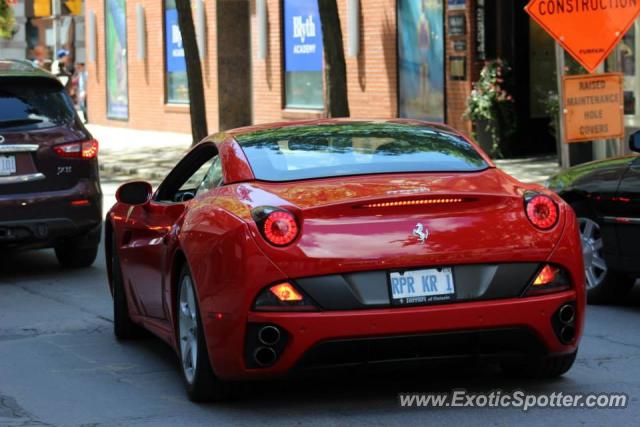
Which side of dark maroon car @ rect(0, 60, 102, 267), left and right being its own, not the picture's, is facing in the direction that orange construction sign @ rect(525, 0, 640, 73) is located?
right

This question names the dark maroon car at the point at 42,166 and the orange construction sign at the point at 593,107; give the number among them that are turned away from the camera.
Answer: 1

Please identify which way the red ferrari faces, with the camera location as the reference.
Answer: facing away from the viewer and to the left of the viewer

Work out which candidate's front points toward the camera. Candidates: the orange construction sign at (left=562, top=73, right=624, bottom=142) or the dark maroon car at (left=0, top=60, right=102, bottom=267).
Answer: the orange construction sign

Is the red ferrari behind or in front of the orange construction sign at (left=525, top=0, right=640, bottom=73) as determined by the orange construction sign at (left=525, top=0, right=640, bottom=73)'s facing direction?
in front

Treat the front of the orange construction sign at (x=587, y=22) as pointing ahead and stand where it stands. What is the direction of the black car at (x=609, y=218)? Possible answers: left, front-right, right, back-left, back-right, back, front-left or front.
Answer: front

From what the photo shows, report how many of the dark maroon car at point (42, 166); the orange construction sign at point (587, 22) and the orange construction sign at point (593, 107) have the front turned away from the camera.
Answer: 1

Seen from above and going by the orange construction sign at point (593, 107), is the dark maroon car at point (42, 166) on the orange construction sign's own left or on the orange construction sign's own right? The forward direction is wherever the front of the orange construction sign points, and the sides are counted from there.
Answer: on the orange construction sign's own right

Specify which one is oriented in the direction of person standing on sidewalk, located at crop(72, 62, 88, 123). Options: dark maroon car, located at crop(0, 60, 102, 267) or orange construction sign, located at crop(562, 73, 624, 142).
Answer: the dark maroon car

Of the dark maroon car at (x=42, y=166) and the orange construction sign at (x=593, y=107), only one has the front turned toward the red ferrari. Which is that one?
the orange construction sign

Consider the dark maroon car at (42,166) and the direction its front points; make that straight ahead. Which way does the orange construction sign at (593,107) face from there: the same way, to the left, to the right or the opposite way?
the opposite way

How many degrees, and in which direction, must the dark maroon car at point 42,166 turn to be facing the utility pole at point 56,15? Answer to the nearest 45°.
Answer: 0° — it already faces it

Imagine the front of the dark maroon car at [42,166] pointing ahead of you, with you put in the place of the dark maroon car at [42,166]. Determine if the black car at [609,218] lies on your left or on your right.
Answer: on your right

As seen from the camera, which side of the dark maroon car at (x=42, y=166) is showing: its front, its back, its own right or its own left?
back

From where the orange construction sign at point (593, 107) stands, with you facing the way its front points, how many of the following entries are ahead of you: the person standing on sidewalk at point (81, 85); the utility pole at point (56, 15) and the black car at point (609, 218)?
1

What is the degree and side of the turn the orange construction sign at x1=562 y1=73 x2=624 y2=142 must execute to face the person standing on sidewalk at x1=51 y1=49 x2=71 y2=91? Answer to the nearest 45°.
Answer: approximately 135° to its right

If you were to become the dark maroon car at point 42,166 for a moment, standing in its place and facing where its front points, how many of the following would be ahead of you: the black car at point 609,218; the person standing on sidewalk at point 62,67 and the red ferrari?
1

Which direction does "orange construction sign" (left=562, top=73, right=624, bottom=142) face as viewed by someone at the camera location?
facing the viewer

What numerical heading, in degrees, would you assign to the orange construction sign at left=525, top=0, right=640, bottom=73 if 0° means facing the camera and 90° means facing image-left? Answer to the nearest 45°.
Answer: approximately 0°
